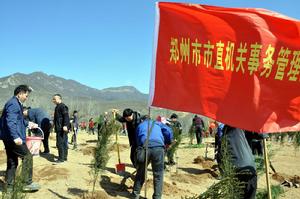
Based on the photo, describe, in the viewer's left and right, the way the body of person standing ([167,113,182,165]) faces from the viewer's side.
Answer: facing the viewer and to the left of the viewer

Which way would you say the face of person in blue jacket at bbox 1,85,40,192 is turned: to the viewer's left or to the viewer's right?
to the viewer's right

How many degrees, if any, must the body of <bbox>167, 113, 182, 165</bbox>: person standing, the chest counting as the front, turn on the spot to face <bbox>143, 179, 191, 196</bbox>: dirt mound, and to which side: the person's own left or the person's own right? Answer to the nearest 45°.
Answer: approximately 45° to the person's own left

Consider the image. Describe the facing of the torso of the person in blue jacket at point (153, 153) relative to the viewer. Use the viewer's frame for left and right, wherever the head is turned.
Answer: facing away from the viewer

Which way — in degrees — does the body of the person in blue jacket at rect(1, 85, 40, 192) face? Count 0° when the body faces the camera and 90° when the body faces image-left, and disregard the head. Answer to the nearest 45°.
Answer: approximately 270°

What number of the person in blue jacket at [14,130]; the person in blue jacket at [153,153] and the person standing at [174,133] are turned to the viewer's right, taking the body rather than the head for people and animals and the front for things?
1

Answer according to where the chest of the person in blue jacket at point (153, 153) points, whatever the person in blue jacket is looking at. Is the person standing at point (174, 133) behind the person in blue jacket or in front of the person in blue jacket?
in front
